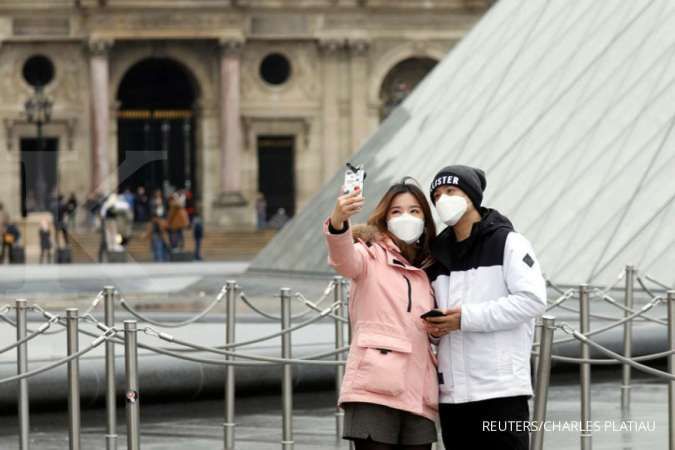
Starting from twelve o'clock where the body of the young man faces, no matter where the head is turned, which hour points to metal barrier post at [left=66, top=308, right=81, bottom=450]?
The metal barrier post is roughly at 3 o'clock from the young man.

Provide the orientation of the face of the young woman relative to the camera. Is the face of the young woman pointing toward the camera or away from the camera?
toward the camera

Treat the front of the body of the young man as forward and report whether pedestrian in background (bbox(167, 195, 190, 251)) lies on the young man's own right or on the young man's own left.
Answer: on the young man's own right

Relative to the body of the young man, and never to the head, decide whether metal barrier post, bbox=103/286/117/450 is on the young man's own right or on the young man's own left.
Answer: on the young man's own right

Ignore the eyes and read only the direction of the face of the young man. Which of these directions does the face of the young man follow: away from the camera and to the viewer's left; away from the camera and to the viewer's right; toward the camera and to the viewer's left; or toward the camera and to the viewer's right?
toward the camera and to the viewer's left

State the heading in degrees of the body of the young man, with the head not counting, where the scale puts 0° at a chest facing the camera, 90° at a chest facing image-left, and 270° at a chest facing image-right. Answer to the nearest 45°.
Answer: approximately 45°

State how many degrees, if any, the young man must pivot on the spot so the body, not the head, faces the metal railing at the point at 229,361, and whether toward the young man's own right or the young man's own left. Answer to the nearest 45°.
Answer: approximately 90° to the young man's own right

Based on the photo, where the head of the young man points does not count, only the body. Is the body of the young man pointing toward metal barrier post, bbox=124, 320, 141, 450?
no

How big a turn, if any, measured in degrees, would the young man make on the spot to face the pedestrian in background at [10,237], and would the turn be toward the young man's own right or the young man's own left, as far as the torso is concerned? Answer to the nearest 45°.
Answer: approximately 135° to the young man's own right

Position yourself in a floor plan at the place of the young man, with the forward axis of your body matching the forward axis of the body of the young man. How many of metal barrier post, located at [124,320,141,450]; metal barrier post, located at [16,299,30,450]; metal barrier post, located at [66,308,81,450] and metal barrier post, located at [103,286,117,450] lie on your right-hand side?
4

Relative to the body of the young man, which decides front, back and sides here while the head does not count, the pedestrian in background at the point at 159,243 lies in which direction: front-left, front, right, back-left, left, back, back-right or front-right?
back-right

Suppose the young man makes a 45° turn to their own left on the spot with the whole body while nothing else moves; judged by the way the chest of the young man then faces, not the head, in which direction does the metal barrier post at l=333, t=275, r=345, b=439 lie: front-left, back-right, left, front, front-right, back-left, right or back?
back

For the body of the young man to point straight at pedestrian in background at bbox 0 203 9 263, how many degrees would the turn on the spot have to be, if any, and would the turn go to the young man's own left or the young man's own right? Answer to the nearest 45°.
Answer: approximately 135° to the young man's own right

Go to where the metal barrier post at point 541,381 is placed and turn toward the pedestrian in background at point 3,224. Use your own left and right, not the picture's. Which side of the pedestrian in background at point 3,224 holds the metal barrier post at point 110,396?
left
